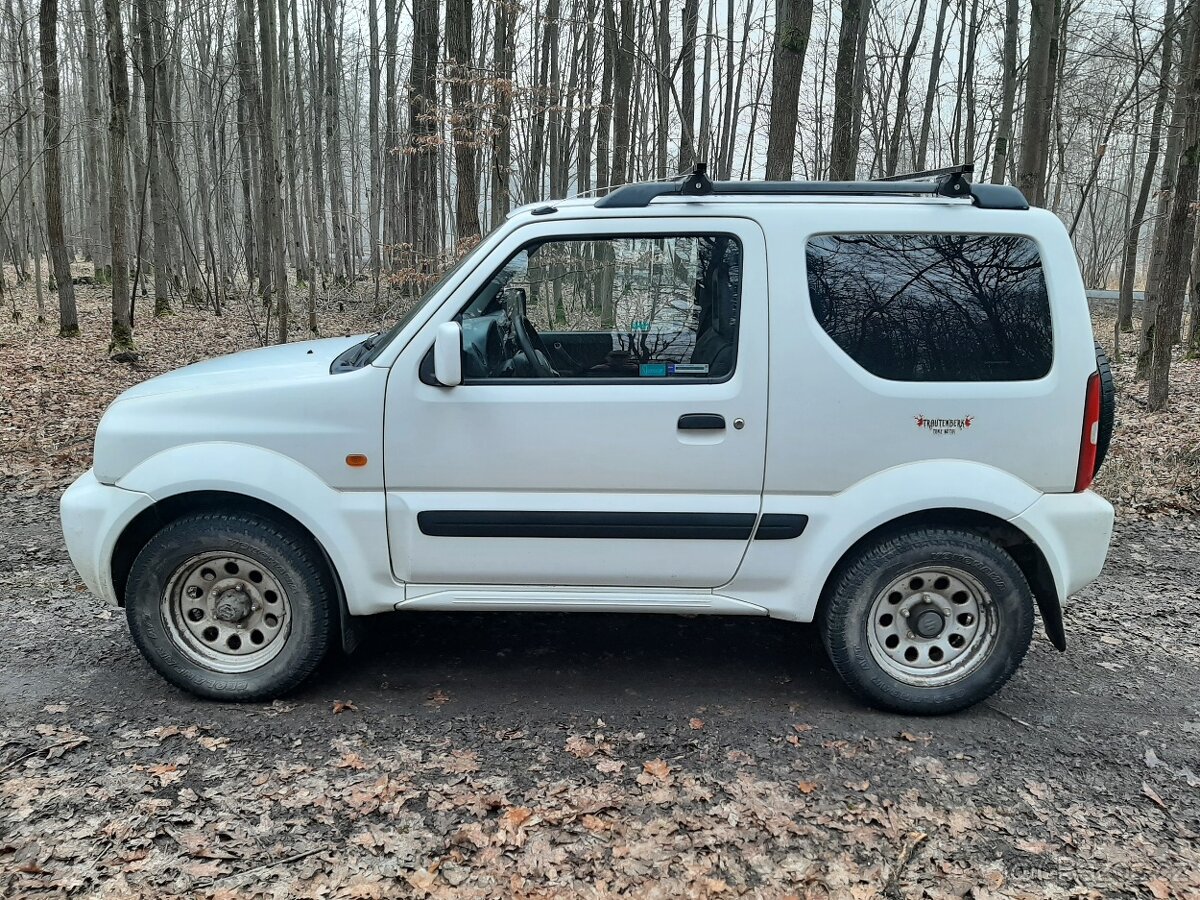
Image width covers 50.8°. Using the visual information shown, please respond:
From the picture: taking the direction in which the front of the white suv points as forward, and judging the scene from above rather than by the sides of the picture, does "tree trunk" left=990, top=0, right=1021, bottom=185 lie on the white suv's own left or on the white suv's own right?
on the white suv's own right

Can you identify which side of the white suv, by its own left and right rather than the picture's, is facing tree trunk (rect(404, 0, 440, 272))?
right

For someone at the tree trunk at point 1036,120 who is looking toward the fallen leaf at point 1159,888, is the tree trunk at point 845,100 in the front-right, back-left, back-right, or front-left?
back-right

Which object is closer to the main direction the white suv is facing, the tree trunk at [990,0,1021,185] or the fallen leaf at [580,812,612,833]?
the fallen leaf

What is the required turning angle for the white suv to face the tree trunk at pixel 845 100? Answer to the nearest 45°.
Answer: approximately 90° to its right

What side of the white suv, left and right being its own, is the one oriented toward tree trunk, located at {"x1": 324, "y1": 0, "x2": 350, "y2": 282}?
right

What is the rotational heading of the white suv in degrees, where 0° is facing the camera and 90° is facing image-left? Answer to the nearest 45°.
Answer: approximately 90°
